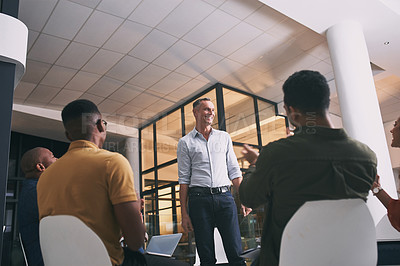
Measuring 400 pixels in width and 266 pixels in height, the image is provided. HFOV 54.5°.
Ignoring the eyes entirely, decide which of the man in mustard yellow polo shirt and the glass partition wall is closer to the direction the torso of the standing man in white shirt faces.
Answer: the man in mustard yellow polo shirt

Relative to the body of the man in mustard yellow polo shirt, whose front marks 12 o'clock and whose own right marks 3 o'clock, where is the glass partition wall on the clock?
The glass partition wall is roughly at 11 o'clock from the man in mustard yellow polo shirt.

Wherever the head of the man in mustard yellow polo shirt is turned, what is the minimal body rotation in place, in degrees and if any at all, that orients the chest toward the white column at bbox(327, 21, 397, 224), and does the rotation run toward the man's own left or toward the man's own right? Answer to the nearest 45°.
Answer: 0° — they already face it

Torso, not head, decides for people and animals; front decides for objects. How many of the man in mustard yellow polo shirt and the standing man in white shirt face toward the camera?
1

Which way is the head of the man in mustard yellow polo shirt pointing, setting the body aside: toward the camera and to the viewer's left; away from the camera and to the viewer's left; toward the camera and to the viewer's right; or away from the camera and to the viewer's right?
away from the camera and to the viewer's right

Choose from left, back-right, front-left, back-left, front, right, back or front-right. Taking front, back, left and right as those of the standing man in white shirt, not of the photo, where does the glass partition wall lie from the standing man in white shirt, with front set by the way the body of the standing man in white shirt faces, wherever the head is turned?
back

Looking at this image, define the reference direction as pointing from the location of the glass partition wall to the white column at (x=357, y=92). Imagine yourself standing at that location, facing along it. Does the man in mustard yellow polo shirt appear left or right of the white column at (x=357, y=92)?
right

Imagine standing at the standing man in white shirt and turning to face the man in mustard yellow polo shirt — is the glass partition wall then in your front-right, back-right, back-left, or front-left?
back-right

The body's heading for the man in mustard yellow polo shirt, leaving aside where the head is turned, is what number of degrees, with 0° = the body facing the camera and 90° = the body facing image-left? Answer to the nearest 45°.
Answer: approximately 225°

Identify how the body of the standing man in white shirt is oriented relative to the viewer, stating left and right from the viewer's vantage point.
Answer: facing the viewer

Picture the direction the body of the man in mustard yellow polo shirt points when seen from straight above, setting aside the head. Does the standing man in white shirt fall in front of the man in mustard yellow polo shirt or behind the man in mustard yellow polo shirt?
in front

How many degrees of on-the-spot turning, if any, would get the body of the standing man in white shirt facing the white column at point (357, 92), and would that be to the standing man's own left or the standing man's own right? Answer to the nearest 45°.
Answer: approximately 135° to the standing man's own left

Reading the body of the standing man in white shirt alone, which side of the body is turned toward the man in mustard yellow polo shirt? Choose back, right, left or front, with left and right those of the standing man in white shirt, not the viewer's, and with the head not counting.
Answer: front
